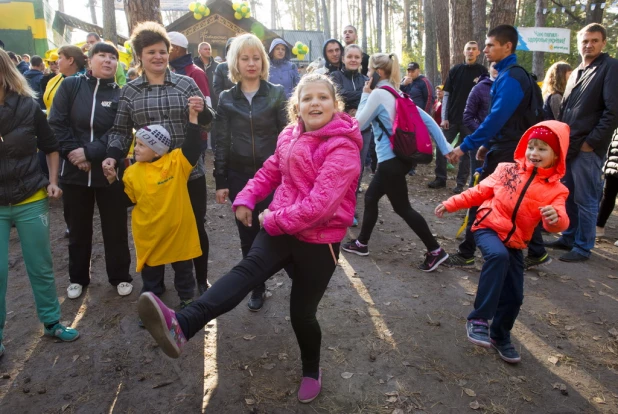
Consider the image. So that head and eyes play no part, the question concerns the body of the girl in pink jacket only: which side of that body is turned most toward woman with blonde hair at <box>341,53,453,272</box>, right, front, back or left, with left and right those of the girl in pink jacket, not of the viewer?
back

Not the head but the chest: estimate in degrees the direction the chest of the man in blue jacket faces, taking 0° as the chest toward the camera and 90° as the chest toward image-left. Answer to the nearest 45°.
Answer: approximately 90°

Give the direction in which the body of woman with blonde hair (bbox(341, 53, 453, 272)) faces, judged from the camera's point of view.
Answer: to the viewer's left

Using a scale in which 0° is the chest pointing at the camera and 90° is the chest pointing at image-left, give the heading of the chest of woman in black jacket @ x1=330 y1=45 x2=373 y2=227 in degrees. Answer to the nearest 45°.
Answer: approximately 0°

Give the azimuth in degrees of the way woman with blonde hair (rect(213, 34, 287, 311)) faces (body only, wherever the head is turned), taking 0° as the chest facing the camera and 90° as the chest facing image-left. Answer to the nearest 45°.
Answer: approximately 0°

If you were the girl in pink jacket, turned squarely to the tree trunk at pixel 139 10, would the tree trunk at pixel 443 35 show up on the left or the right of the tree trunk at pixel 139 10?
right

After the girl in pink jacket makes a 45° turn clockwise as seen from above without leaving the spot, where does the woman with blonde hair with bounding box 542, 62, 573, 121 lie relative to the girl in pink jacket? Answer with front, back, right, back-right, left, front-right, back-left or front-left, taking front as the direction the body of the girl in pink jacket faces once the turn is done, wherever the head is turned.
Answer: back-right
